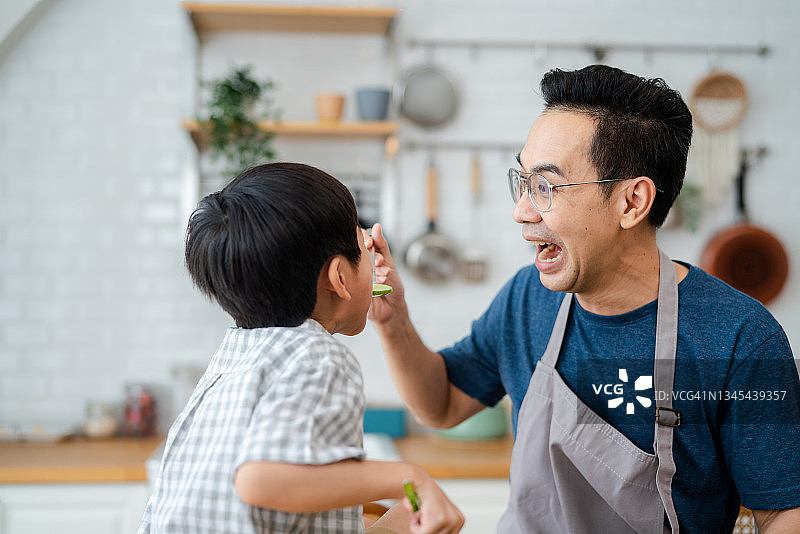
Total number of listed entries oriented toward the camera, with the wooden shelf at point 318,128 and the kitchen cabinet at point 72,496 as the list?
2

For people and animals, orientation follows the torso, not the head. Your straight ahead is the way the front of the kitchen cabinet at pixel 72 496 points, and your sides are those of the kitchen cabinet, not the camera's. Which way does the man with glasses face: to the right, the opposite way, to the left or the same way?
to the right

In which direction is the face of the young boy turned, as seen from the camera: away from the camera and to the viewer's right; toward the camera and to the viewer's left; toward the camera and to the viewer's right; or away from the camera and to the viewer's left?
away from the camera and to the viewer's right

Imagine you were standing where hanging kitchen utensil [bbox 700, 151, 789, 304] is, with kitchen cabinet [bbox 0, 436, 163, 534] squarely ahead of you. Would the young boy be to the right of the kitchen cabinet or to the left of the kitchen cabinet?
left

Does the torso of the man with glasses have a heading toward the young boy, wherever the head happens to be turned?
yes

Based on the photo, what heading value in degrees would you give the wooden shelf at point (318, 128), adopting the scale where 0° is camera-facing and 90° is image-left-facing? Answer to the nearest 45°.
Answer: approximately 0°

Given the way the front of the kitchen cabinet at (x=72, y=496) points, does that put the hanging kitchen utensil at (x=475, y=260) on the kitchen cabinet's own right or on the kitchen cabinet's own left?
on the kitchen cabinet's own left

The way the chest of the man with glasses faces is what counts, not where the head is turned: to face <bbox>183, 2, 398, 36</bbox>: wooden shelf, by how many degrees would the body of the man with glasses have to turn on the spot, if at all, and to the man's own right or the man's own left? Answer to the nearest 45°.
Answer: approximately 90° to the man's own right

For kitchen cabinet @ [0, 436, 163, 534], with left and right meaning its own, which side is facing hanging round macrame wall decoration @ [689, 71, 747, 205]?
left

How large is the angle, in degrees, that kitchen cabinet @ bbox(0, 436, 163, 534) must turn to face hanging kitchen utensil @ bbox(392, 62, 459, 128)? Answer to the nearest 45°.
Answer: approximately 90° to its left

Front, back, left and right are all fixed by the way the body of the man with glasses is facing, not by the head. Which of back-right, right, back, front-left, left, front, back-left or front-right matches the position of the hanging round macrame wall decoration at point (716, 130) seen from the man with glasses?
back-right

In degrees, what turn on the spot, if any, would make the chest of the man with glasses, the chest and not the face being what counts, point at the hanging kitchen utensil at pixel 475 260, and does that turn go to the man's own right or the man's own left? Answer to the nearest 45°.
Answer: approximately 135° to the man's own right
